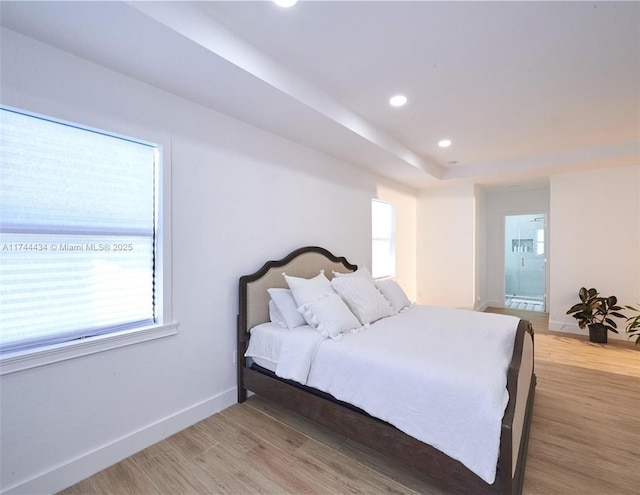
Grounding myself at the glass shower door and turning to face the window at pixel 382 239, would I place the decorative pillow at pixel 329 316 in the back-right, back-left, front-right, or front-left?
front-left

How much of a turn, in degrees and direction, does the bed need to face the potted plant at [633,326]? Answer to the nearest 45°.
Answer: approximately 90° to its left

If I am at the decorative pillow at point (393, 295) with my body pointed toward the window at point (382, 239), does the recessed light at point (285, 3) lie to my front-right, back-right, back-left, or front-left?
back-left

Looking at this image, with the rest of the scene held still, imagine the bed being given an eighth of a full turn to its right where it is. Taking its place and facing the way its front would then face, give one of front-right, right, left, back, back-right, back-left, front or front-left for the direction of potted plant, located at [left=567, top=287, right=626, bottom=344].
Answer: back-left

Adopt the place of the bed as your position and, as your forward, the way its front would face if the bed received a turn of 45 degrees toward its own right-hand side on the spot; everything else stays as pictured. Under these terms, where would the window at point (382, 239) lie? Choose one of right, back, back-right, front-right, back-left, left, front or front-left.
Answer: back

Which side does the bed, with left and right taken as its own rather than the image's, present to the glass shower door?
left
